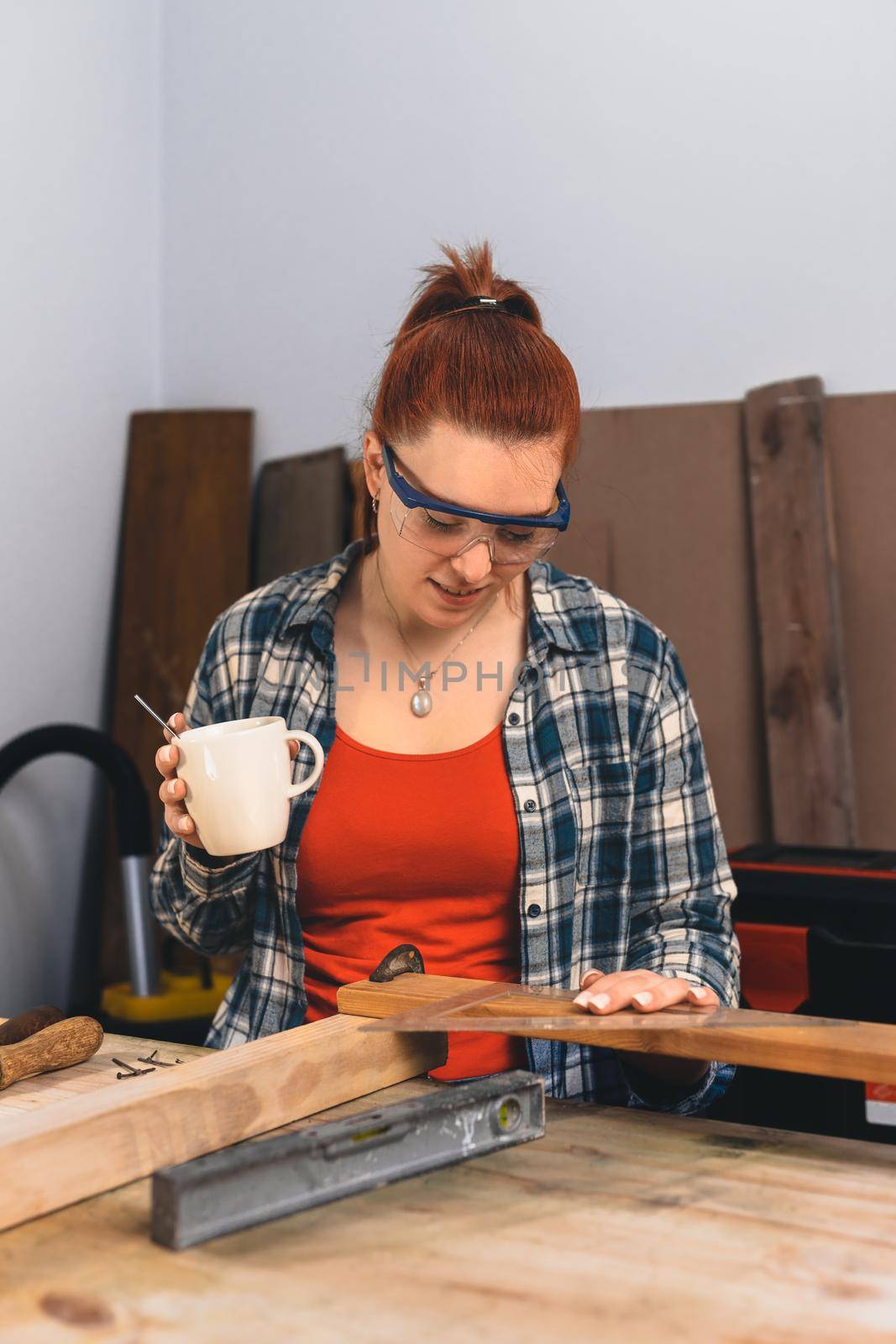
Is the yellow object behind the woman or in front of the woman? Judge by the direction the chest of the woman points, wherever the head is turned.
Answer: behind

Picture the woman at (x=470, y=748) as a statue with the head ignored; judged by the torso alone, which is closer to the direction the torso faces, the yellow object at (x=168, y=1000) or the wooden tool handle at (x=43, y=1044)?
the wooden tool handle

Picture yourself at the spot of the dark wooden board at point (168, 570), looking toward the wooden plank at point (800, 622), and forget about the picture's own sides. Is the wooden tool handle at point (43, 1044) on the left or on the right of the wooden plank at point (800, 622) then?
right

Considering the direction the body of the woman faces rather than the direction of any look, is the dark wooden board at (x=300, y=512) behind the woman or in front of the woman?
behind

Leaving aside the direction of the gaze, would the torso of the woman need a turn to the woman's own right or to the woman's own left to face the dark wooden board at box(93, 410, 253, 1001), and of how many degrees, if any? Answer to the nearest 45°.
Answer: approximately 135° to the woman's own right

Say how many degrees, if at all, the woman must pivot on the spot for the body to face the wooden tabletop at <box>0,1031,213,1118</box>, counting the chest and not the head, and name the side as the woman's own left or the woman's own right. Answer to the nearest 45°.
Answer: approximately 45° to the woman's own right

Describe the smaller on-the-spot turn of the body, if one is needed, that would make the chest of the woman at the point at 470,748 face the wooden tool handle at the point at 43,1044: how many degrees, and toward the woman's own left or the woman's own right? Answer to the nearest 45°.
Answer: approximately 45° to the woman's own right

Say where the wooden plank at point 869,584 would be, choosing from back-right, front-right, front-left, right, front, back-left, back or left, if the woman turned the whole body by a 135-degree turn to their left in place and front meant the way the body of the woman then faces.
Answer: front

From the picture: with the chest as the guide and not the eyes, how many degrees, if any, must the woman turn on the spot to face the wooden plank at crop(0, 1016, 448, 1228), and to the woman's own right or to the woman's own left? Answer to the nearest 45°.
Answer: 0° — they already face it

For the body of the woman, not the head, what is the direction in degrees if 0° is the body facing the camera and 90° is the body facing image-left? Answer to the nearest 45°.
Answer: approximately 0°
